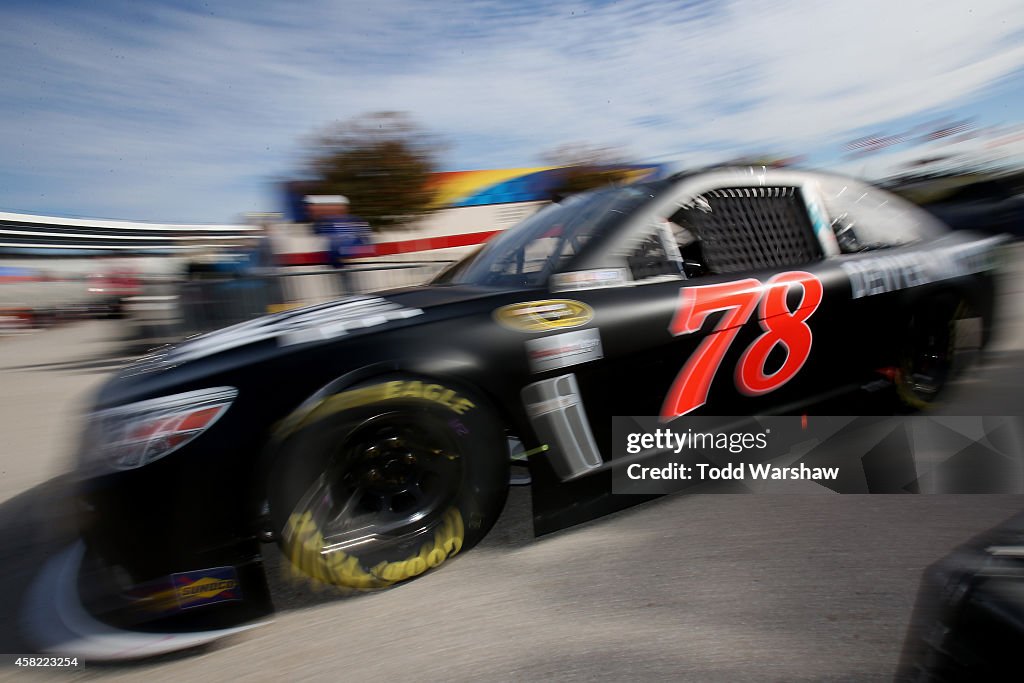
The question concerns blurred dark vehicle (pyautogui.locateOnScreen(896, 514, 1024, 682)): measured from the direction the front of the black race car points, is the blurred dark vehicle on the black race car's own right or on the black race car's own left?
on the black race car's own left

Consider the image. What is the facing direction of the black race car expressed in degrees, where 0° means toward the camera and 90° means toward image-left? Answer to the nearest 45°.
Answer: approximately 45°
